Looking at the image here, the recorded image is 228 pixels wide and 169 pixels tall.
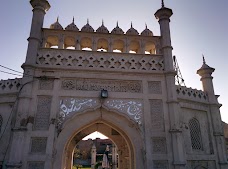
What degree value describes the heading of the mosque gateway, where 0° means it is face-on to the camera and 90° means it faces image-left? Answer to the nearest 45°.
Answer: approximately 0°
